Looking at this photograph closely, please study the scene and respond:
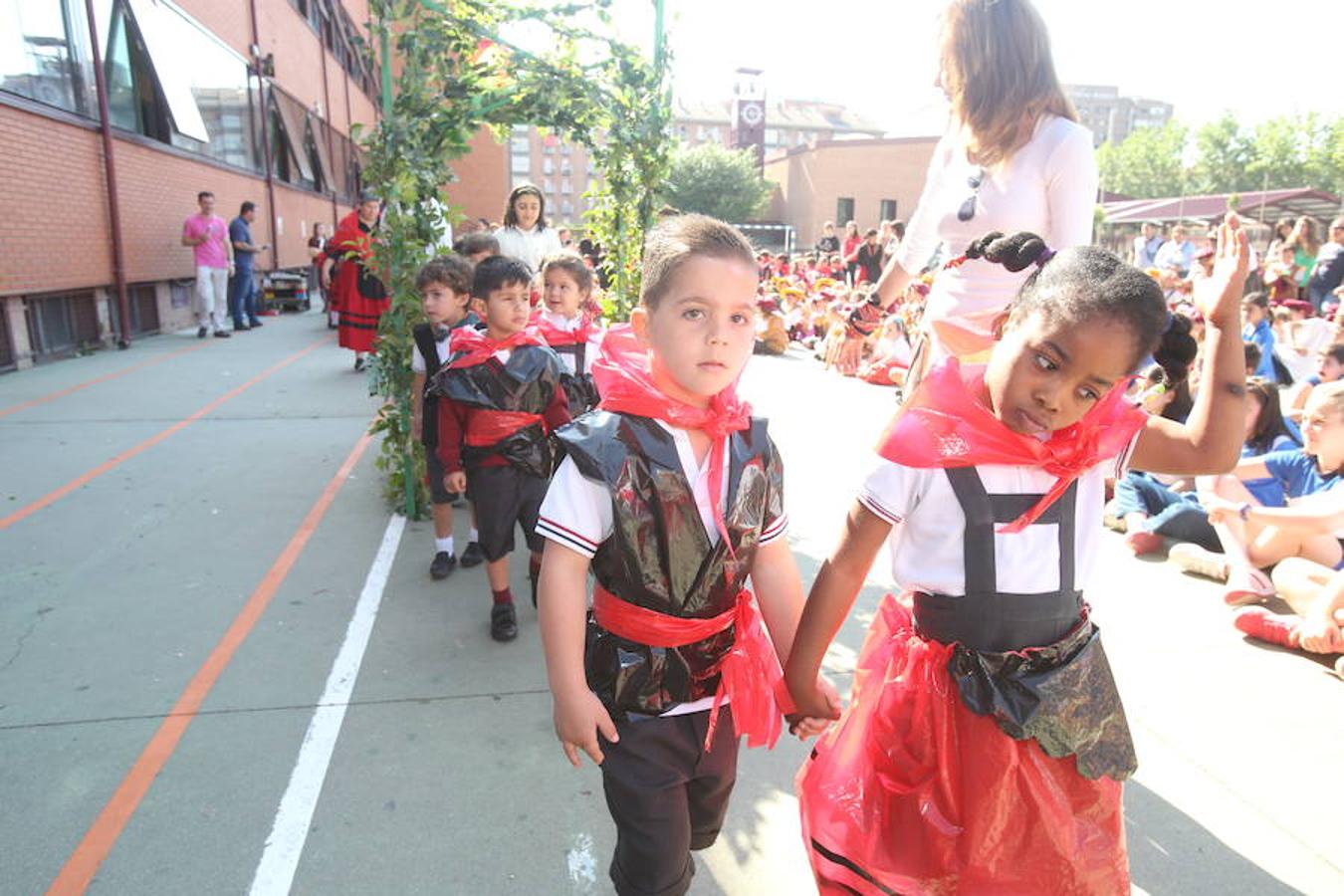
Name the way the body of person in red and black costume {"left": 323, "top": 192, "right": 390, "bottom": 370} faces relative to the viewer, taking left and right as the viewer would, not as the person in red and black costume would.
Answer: facing the viewer and to the right of the viewer

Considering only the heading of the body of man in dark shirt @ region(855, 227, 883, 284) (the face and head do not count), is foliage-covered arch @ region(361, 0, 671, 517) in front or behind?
in front

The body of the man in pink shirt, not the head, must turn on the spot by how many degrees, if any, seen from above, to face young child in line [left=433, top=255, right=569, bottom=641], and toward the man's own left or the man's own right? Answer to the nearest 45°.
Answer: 0° — they already face them

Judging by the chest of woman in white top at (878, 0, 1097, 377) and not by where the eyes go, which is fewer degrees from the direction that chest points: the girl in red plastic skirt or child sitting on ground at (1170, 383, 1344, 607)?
the girl in red plastic skirt

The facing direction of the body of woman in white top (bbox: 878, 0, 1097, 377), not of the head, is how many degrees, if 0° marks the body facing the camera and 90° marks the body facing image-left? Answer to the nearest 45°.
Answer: approximately 45°

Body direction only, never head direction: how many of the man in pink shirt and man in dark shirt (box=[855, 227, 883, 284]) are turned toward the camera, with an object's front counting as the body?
2

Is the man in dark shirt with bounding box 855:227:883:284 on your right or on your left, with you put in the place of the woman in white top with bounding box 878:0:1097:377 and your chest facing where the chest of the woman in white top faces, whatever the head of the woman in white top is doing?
on your right

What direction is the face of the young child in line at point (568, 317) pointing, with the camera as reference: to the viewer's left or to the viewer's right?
to the viewer's left

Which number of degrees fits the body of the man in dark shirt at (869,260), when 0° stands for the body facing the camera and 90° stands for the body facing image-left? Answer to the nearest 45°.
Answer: approximately 0°

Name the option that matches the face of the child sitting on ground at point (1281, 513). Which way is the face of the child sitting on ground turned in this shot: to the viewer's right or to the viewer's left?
to the viewer's left

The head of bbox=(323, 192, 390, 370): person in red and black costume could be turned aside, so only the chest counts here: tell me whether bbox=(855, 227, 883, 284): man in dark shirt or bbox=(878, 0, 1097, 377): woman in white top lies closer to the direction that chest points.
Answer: the woman in white top

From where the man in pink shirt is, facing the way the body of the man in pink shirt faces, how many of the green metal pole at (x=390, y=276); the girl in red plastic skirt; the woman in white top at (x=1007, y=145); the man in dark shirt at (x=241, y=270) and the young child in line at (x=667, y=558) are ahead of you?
4

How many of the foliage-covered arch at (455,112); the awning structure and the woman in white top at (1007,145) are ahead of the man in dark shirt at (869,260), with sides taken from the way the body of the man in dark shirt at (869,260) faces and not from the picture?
2

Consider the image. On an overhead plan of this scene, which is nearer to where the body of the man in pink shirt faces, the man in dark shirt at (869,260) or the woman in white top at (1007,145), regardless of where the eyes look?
the woman in white top

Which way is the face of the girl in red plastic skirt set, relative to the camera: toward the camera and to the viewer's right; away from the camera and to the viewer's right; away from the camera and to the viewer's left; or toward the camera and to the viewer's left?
toward the camera and to the viewer's left
